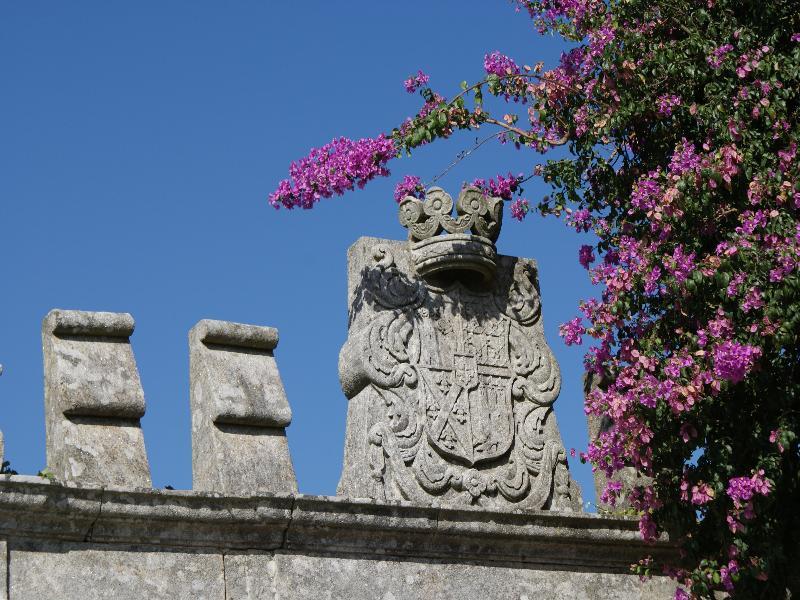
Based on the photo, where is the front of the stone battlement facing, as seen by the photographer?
facing the viewer and to the right of the viewer

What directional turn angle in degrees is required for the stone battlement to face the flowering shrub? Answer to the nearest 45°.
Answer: approximately 45° to its left
